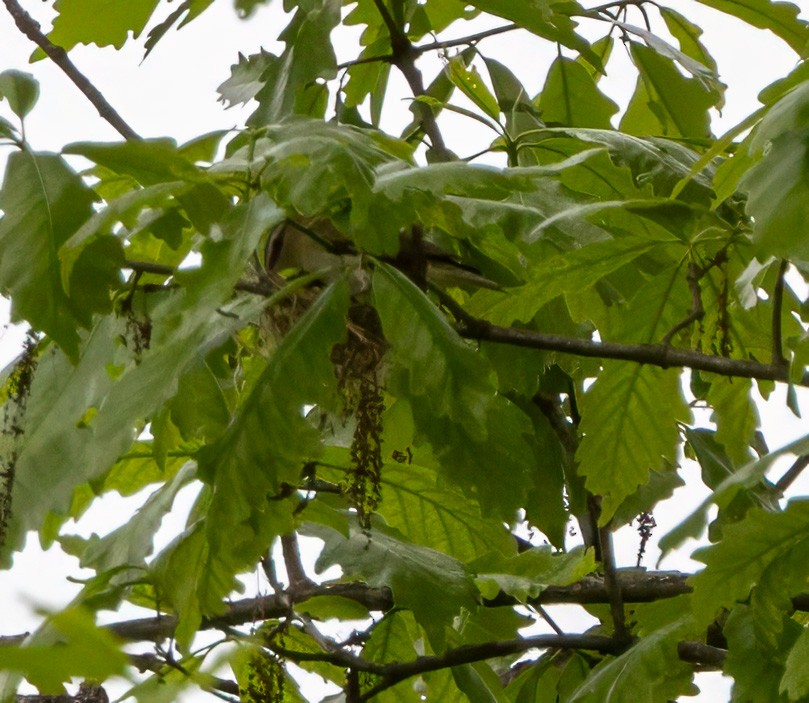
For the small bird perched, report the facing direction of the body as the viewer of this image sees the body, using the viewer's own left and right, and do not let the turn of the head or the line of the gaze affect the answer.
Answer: facing to the left of the viewer
